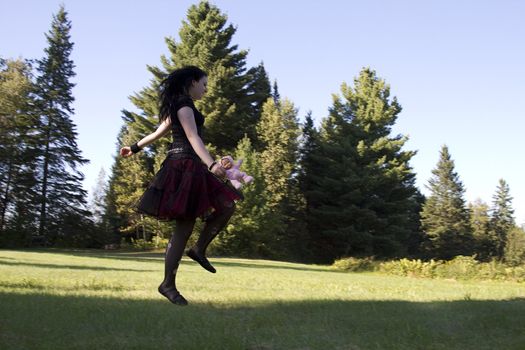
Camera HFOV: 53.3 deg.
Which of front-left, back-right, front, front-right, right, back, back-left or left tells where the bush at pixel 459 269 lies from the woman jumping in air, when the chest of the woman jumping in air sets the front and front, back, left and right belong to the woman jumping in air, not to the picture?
front-left

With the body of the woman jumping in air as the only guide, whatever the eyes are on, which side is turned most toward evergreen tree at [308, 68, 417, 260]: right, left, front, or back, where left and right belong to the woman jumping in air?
left

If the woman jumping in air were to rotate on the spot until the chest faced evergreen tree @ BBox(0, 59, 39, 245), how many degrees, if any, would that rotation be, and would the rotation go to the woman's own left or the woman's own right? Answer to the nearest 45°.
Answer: approximately 90° to the woman's own left

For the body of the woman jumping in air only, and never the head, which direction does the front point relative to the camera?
to the viewer's right

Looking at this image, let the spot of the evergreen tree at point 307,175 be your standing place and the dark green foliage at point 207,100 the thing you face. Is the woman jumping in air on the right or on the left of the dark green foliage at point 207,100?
left

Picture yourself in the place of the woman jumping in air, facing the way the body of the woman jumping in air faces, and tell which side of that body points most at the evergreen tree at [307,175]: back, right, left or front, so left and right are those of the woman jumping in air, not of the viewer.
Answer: left

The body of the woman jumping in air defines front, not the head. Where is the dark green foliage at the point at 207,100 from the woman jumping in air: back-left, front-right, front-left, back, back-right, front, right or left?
left

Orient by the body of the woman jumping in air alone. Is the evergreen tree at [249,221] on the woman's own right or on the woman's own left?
on the woman's own left

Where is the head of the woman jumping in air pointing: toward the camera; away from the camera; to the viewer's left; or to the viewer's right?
to the viewer's right
